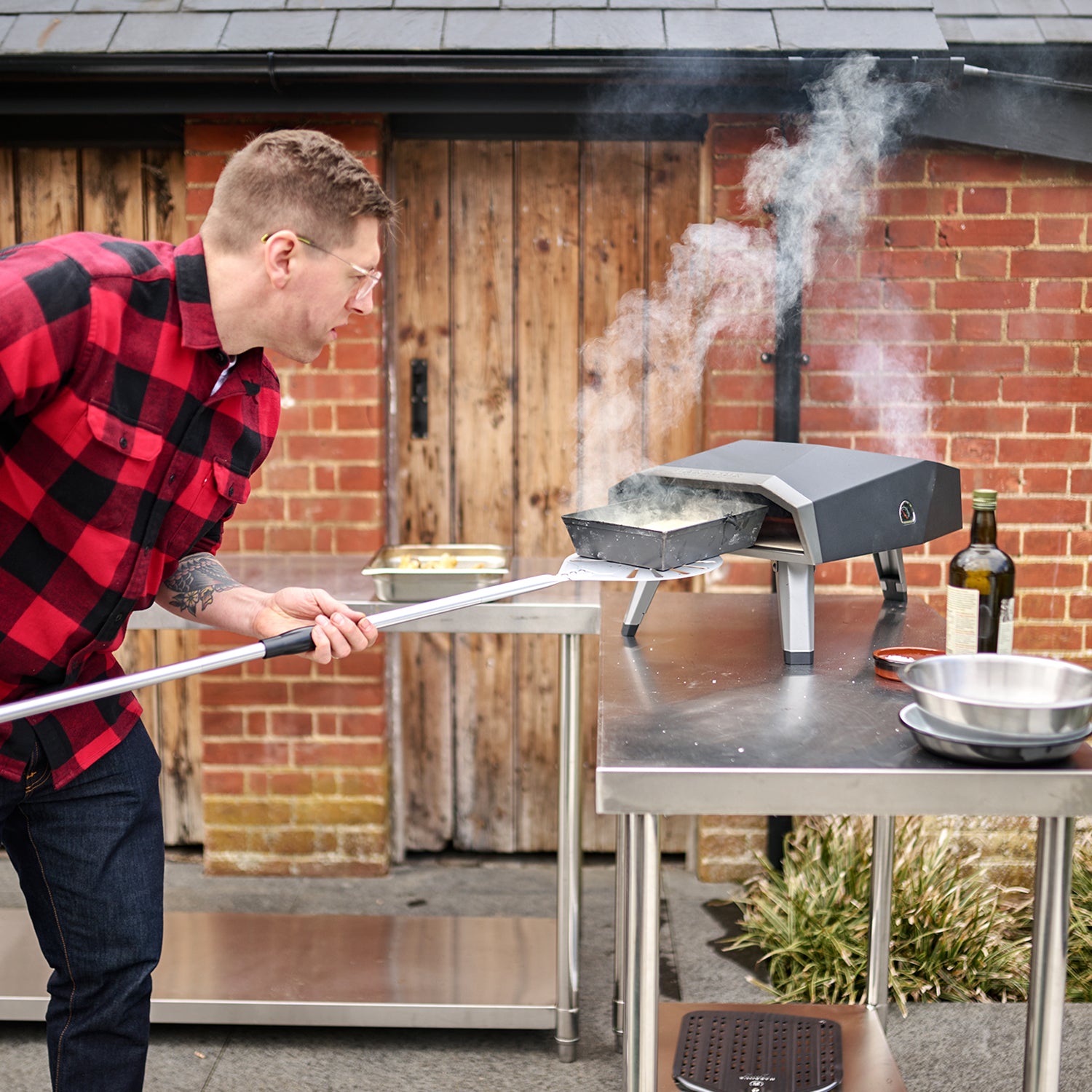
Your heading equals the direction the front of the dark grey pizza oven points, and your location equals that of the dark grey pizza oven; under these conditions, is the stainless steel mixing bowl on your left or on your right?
on your left

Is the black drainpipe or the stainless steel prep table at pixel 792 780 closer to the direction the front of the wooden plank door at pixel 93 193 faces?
the stainless steel prep table

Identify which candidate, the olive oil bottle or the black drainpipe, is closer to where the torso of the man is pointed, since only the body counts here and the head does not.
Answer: the olive oil bottle

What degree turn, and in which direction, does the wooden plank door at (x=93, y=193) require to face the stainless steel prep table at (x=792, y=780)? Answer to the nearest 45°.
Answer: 0° — it already faces it

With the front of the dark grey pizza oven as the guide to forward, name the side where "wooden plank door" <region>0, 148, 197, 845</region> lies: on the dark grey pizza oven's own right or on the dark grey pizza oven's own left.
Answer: on the dark grey pizza oven's own right

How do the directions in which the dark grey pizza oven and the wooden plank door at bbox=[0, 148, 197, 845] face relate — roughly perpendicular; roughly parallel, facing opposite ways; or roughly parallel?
roughly perpendicular

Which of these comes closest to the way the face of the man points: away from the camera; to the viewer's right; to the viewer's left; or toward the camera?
to the viewer's right
